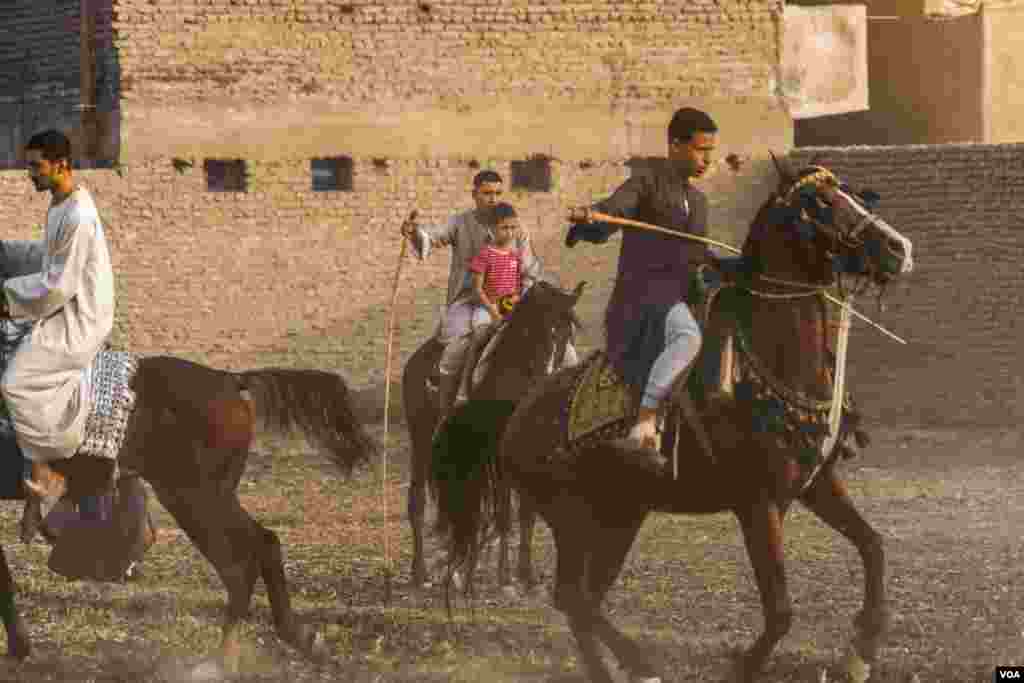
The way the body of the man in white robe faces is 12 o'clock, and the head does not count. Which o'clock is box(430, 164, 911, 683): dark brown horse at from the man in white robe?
The dark brown horse is roughly at 7 o'clock from the man in white robe.

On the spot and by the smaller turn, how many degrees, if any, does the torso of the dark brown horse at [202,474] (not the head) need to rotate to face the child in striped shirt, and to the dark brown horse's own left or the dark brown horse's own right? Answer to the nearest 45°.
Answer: approximately 135° to the dark brown horse's own right

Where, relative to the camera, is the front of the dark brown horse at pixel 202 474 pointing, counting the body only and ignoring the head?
to the viewer's left

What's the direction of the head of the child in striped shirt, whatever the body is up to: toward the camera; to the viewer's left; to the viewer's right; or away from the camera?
toward the camera

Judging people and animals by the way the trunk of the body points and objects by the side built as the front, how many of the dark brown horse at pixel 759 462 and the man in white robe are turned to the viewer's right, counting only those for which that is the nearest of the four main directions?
1

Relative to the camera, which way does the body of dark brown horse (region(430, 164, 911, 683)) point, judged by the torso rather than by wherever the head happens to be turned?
to the viewer's right

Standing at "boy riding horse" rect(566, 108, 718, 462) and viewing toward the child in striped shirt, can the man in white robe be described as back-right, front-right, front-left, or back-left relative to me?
front-left

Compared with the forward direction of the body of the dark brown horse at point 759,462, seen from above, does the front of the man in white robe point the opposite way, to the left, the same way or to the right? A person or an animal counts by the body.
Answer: the opposite way

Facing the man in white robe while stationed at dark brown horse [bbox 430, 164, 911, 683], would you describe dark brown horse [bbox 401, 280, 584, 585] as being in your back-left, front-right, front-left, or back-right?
front-right

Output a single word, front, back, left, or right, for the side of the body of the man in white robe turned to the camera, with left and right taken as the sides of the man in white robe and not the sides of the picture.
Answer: left

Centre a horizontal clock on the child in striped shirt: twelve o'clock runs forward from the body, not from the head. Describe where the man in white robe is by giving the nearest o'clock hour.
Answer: The man in white robe is roughly at 3 o'clock from the child in striped shirt.

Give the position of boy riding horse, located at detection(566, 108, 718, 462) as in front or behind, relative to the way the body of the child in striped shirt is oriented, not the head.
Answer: in front
